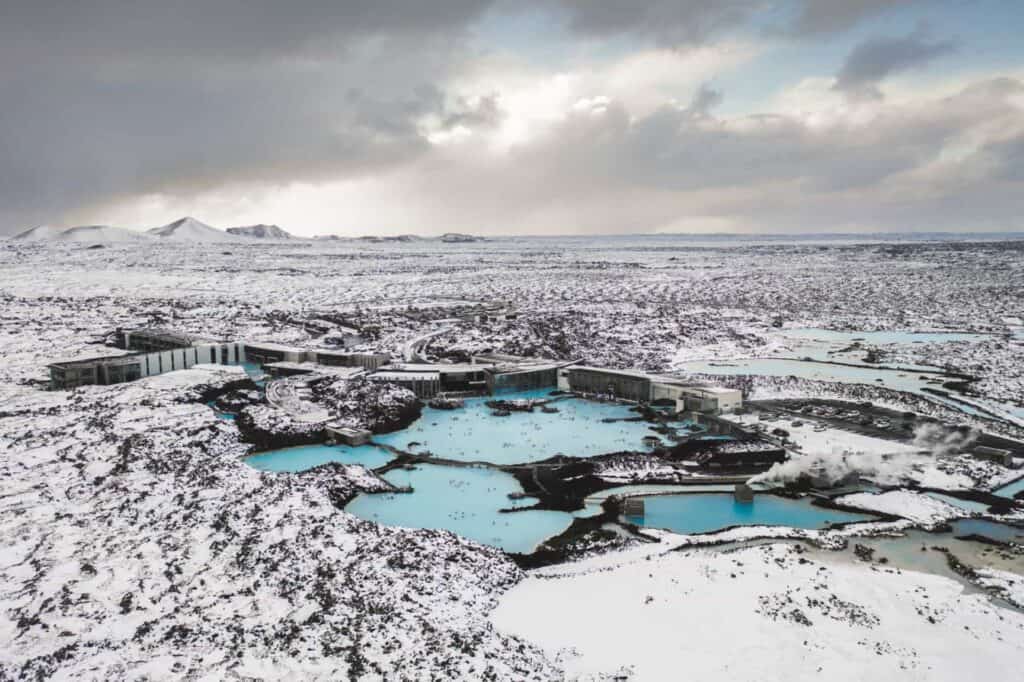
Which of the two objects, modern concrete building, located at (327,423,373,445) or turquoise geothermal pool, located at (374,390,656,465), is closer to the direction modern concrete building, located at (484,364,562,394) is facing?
the turquoise geothermal pool

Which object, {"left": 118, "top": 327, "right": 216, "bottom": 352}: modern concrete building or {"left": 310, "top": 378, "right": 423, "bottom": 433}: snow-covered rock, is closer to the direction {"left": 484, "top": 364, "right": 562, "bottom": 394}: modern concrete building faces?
the snow-covered rock

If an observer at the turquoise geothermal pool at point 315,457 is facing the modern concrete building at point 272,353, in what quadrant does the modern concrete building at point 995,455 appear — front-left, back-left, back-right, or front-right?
back-right

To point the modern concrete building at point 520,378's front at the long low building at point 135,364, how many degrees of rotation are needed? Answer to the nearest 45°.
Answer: approximately 90° to its right

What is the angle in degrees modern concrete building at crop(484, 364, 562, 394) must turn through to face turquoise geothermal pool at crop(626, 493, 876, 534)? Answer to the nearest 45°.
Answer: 0° — it already faces it

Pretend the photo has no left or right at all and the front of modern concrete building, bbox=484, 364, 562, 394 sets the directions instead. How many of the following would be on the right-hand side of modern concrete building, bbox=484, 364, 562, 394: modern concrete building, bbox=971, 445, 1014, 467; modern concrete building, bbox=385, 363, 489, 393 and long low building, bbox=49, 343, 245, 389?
2

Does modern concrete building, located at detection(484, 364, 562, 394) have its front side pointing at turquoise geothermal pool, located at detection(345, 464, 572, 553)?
yes

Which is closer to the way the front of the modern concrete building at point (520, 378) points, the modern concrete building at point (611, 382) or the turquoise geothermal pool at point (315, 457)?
the turquoise geothermal pool

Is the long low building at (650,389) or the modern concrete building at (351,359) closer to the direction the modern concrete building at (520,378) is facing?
the long low building

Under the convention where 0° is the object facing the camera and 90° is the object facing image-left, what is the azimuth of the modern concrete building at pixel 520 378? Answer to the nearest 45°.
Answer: approximately 0°

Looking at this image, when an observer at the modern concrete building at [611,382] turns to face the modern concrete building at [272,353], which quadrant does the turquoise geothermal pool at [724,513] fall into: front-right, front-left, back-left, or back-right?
back-left

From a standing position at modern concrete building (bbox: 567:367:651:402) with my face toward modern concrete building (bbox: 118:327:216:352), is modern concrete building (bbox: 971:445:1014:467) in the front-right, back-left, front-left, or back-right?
back-left

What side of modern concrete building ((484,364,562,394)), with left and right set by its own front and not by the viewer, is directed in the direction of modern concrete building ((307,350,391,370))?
right

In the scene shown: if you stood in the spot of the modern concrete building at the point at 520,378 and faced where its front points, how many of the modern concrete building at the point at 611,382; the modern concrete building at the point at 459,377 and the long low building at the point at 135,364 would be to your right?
2

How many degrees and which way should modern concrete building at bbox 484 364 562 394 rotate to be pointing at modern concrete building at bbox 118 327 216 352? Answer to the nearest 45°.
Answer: approximately 90° to its right

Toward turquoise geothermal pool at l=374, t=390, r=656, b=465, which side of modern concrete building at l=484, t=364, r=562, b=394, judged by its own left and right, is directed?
front

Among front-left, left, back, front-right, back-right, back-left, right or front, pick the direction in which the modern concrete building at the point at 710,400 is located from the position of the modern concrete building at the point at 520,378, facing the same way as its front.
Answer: front-left

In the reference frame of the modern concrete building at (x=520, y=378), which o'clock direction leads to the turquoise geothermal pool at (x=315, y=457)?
The turquoise geothermal pool is roughly at 1 o'clock from the modern concrete building.

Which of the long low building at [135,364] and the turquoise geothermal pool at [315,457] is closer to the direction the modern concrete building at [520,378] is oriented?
the turquoise geothermal pool

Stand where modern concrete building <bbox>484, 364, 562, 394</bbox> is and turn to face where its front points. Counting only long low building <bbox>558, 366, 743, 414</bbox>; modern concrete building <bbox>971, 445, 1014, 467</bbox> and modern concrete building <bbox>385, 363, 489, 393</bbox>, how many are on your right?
1
